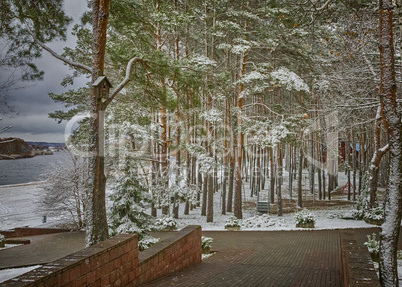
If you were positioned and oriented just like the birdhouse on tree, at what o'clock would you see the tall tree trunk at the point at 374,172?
The tall tree trunk is roughly at 10 o'clock from the birdhouse on tree.

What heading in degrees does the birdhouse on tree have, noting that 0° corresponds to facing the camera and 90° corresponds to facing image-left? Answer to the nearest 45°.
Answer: approximately 315°
